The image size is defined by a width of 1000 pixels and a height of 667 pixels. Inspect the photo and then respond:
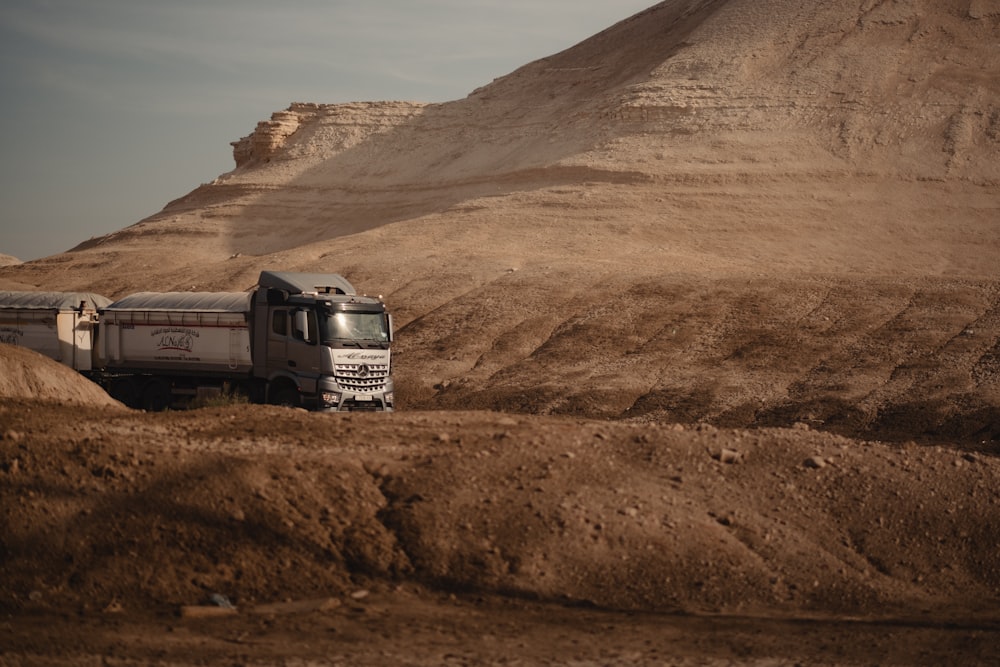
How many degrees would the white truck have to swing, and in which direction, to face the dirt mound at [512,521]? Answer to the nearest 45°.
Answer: approximately 45° to its right

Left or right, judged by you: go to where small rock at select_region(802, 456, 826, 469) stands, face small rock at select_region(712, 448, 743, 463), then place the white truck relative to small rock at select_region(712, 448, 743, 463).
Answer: right

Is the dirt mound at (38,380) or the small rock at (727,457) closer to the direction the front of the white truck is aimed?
the small rock

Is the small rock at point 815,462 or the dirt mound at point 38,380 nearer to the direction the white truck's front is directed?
the small rock

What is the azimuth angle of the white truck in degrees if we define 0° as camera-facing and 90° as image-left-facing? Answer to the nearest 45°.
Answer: approximately 315°
